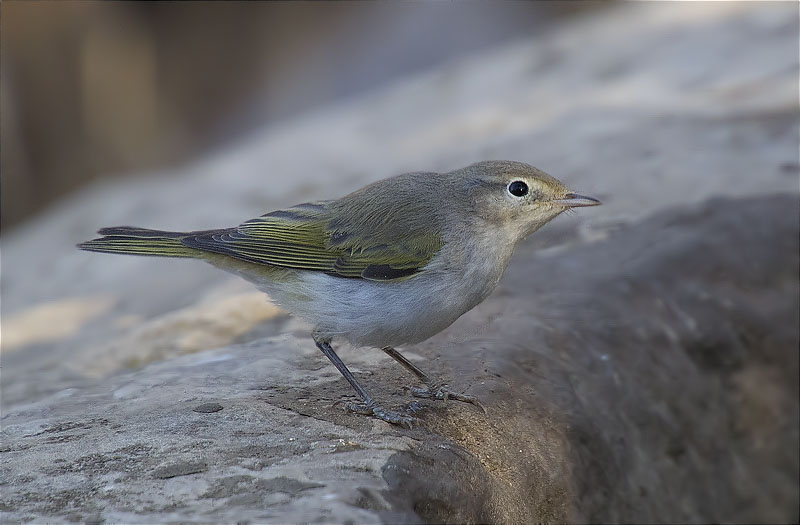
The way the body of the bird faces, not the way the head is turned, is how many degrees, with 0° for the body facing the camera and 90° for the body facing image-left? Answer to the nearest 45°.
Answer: approximately 270°
